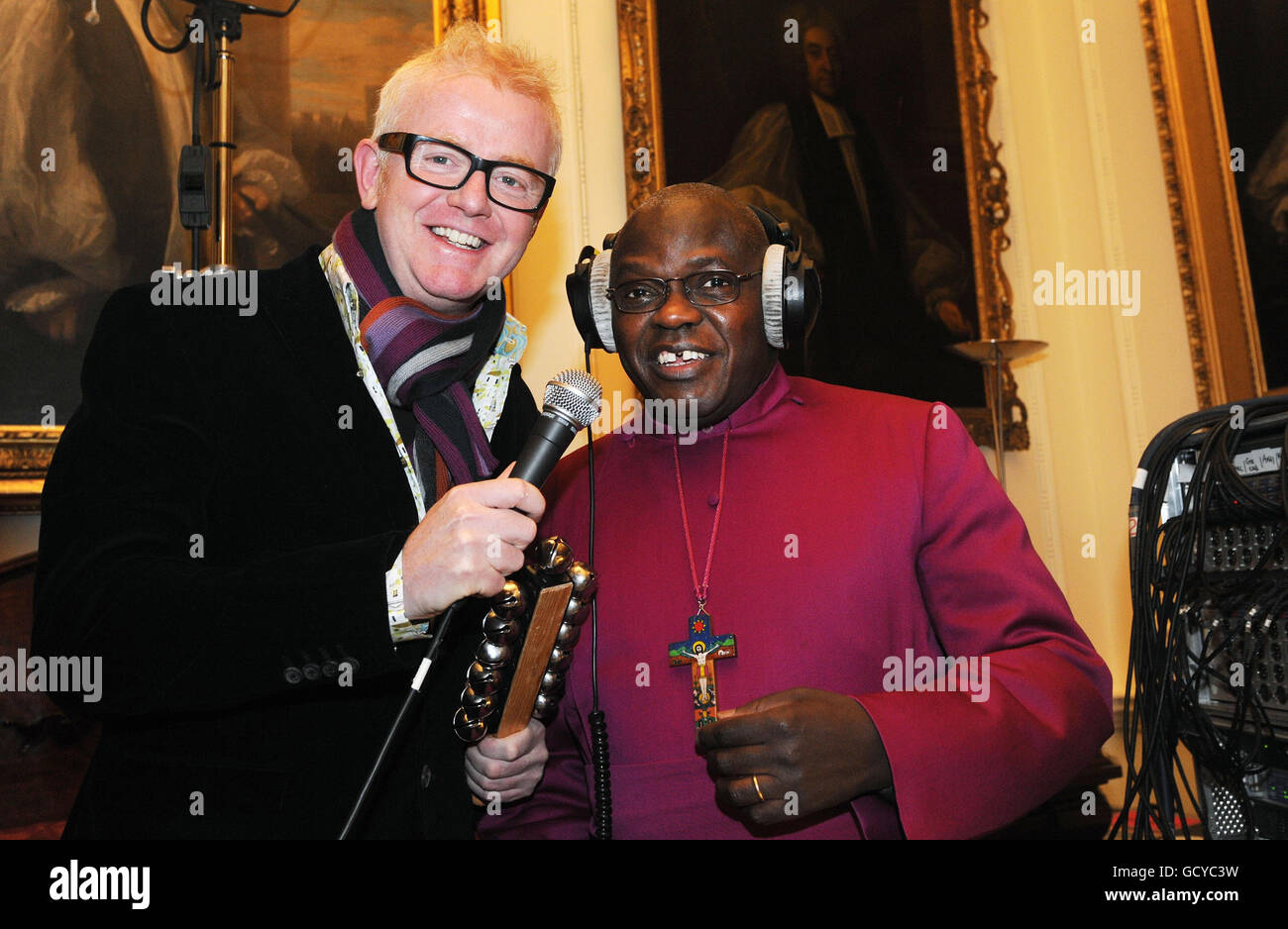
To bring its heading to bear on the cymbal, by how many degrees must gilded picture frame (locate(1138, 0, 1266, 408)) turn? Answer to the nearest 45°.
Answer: approximately 45° to its right

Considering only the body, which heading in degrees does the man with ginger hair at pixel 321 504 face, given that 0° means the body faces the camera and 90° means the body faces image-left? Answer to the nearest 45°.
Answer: approximately 315°

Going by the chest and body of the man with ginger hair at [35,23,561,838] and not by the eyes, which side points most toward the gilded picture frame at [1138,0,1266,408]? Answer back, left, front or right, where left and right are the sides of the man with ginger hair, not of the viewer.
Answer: left

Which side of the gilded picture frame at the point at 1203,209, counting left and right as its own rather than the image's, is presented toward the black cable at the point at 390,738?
front

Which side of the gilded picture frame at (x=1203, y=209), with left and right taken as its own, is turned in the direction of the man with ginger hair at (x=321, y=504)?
front

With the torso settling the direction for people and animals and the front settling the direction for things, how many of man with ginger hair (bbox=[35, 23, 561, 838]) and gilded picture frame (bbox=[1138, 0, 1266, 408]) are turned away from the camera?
0

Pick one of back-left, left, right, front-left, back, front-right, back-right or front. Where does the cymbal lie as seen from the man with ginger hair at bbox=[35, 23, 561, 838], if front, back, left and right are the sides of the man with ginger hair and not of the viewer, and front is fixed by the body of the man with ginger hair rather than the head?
left

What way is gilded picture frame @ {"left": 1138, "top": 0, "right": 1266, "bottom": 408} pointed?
toward the camera
